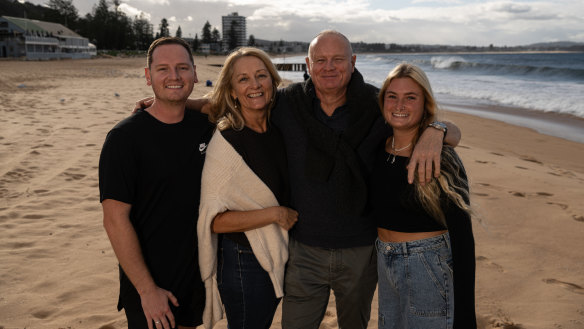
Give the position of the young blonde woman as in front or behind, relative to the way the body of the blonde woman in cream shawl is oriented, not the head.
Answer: in front

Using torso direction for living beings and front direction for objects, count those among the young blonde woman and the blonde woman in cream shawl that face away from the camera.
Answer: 0

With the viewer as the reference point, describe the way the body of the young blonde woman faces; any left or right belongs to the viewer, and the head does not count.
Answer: facing the viewer and to the left of the viewer

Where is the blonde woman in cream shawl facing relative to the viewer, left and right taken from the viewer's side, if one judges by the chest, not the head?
facing the viewer and to the right of the viewer

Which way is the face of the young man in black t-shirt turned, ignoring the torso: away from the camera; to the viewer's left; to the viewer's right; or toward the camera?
toward the camera

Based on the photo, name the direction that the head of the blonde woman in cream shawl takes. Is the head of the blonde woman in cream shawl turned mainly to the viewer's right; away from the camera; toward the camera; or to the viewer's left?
toward the camera

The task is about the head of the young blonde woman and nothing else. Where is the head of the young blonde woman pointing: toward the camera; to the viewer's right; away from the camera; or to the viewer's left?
toward the camera

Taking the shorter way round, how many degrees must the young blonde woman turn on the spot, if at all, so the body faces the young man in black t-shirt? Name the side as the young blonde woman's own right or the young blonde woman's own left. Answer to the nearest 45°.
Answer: approximately 45° to the young blonde woman's own right
